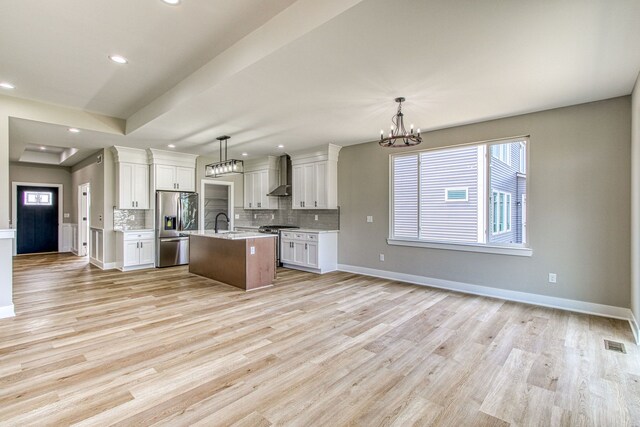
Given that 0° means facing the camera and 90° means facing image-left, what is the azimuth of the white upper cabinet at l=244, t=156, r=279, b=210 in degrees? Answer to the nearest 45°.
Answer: approximately 45°

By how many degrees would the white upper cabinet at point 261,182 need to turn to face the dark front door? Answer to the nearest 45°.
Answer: approximately 45° to its right

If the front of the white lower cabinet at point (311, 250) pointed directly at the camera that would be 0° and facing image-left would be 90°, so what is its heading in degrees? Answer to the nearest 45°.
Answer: approximately 45°

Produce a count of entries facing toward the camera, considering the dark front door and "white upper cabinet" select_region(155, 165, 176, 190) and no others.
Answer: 2

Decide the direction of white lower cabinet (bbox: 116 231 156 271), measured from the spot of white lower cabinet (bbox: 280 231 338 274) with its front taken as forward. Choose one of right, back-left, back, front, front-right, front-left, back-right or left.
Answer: front-right

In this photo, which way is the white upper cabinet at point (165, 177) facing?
toward the camera

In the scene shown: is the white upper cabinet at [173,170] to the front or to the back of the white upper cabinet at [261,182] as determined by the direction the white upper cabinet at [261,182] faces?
to the front

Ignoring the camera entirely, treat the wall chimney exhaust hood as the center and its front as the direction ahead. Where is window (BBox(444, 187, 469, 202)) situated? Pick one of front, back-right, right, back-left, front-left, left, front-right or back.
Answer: left

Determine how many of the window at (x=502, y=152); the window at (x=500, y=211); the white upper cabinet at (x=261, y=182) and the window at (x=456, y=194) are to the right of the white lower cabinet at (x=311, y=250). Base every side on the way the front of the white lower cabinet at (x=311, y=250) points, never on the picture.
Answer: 1

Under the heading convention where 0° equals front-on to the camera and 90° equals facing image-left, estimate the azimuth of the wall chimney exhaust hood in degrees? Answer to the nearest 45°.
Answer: approximately 45°

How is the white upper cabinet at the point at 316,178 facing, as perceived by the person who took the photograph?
facing the viewer and to the left of the viewer

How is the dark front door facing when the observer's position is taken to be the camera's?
facing the viewer

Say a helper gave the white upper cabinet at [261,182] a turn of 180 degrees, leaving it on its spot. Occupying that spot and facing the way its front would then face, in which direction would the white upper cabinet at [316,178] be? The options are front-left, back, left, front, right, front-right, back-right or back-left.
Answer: right

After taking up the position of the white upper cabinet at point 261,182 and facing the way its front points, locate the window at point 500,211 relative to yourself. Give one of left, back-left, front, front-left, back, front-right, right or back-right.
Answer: left

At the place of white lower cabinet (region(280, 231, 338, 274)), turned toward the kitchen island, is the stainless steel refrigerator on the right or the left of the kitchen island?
right
